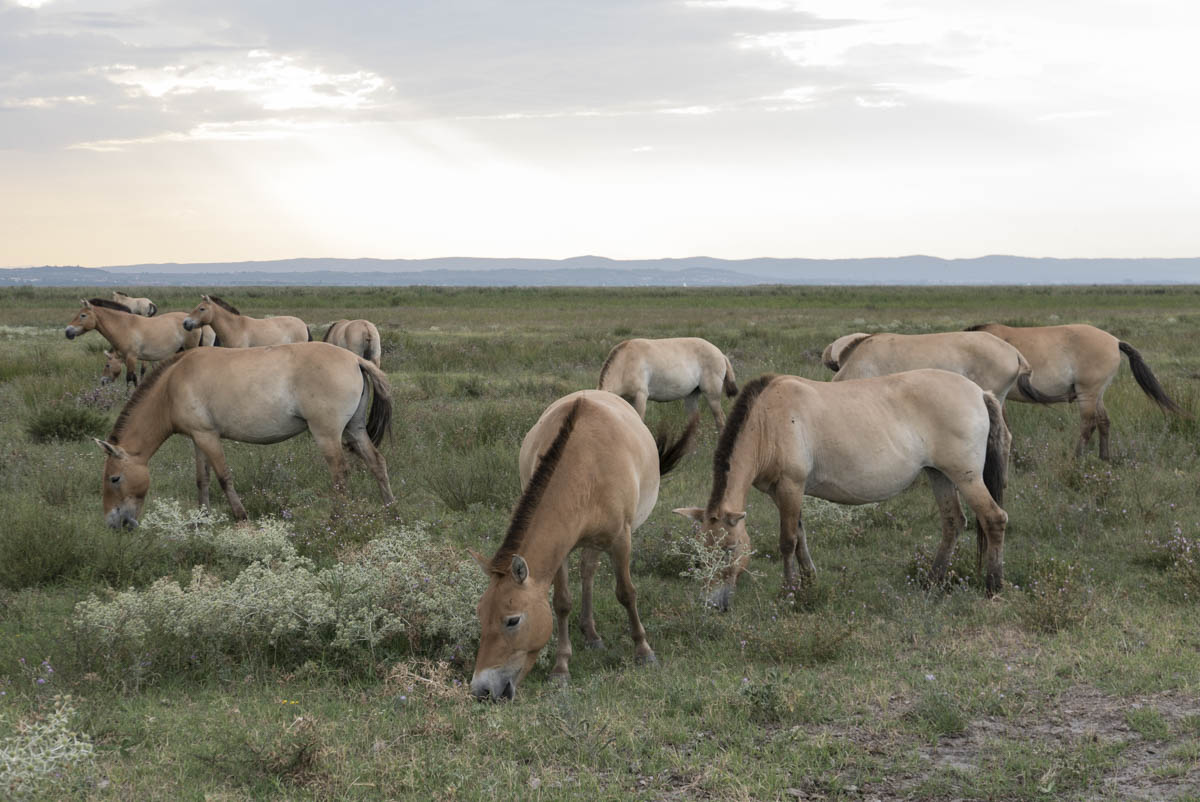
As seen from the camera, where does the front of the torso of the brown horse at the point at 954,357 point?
to the viewer's left

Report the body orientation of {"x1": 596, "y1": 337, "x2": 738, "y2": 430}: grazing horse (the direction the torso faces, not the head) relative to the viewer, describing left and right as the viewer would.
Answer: facing to the left of the viewer

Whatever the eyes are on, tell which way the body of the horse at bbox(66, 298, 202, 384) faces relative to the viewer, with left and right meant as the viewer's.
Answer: facing to the left of the viewer

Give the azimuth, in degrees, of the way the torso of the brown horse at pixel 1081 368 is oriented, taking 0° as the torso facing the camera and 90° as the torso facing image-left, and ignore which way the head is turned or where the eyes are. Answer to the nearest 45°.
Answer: approximately 90°

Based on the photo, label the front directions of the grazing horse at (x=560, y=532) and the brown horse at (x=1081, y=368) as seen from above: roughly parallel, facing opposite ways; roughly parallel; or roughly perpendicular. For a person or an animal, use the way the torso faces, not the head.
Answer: roughly perpendicular

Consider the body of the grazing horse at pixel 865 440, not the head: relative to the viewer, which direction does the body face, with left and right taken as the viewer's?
facing to the left of the viewer

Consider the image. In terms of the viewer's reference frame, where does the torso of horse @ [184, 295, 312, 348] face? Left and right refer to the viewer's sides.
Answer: facing to the left of the viewer

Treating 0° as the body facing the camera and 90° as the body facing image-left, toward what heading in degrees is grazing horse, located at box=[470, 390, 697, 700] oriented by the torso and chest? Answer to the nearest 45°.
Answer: approximately 45°

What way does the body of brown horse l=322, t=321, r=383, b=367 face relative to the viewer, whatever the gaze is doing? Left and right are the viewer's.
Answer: facing away from the viewer and to the left of the viewer

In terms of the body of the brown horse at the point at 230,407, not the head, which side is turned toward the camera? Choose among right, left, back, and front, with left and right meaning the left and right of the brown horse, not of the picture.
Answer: left

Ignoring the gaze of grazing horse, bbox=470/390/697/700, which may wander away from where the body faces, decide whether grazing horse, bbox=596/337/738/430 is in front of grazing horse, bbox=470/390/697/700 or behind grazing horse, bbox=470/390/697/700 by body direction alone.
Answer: behind
